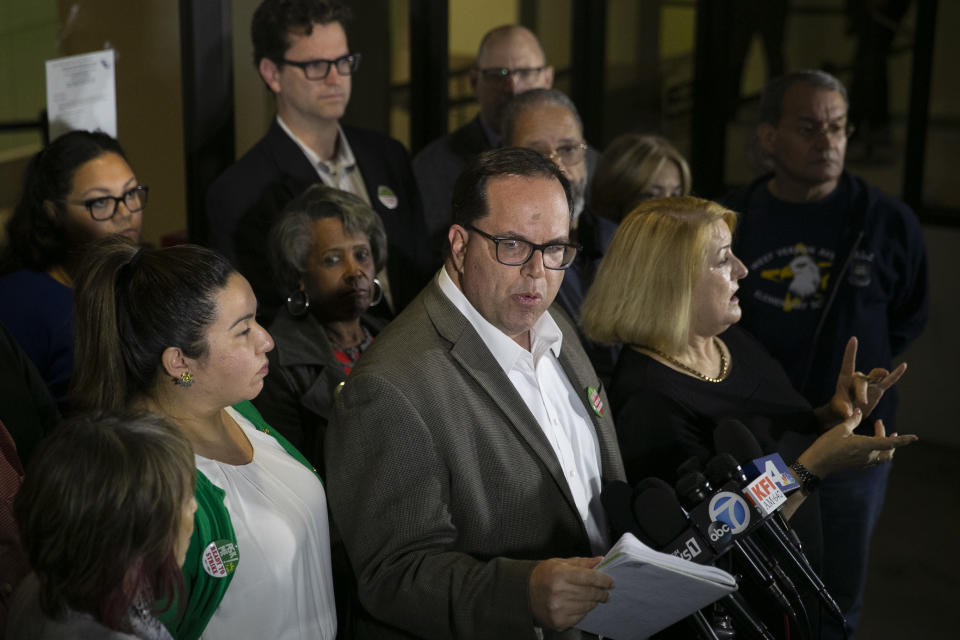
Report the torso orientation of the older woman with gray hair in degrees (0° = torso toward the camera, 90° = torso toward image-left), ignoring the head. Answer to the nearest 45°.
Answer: approximately 315°

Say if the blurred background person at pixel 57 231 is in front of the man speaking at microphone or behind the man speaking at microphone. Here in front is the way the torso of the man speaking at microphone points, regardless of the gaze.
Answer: behind

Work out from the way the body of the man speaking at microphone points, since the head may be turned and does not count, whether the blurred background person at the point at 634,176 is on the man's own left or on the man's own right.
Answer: on the man's own left

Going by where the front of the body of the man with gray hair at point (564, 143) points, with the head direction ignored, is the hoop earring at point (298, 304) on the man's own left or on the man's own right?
on the man's own right

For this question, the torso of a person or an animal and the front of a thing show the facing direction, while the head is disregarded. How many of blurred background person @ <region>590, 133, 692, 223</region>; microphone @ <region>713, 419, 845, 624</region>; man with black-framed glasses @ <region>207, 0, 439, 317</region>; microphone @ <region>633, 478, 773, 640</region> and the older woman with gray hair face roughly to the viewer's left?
2

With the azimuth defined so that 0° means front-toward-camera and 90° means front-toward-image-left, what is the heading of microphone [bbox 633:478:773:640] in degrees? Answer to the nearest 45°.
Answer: approximately 90°

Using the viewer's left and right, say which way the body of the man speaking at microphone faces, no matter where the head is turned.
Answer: facing the viewer and to the right of the viewer

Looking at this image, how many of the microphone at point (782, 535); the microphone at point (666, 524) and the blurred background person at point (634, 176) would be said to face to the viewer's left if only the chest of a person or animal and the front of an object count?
2

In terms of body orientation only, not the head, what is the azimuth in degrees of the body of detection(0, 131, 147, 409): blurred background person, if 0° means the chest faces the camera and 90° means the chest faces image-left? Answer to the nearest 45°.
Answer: approximately 315°
